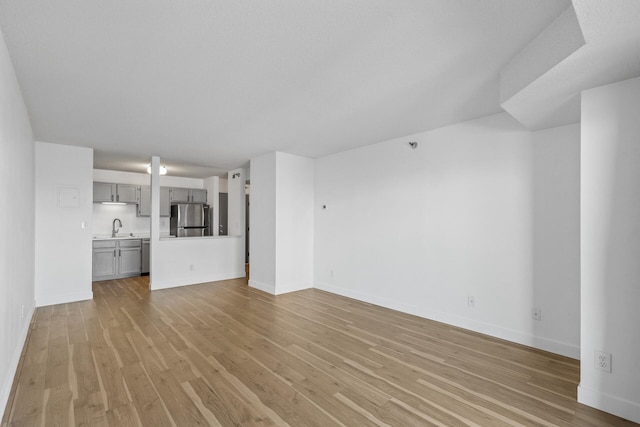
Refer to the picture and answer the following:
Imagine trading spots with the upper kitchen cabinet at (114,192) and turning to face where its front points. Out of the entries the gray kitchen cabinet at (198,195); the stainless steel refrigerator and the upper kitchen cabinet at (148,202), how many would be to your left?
3

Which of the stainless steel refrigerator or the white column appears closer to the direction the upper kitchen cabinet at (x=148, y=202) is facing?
the white column

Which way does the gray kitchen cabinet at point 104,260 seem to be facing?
toward the camera

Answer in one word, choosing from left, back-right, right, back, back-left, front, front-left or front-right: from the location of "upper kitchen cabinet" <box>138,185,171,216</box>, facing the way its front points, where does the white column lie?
front

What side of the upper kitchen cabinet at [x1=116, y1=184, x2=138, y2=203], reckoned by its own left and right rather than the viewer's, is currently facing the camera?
front

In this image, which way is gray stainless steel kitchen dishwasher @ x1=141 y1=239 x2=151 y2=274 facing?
toward the camera

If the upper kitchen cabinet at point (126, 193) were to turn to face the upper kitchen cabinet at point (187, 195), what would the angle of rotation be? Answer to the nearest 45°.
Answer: approximately 90° to its left

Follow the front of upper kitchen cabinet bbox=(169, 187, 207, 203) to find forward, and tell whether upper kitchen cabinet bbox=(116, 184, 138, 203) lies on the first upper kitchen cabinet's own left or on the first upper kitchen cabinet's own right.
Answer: on the first upper kitchen cabinet's own right
